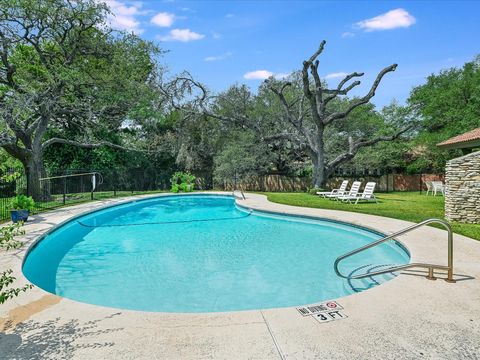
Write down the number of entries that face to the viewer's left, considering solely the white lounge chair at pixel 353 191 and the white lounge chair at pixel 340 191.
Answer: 2

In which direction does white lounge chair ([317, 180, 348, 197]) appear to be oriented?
to the viewer's left

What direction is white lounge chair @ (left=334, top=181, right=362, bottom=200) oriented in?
to the viewer's left

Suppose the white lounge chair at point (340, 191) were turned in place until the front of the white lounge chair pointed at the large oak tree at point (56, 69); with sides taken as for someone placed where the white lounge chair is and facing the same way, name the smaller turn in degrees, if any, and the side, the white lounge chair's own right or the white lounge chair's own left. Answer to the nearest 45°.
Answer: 0° — it already faces it

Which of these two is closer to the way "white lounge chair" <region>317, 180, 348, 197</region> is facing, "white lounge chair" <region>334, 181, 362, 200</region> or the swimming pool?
the swimming pool

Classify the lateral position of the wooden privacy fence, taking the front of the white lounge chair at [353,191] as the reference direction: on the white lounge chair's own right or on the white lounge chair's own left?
on the white lounge chair's own right
